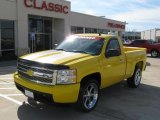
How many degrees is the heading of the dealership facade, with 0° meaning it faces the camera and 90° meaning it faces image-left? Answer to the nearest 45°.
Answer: approximately 315°

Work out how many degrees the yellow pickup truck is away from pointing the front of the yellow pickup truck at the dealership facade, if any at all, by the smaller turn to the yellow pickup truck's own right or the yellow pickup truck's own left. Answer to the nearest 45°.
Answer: approximately 135° to the yellow pickup truck's own right

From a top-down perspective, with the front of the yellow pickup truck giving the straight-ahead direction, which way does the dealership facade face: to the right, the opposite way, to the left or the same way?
to the left

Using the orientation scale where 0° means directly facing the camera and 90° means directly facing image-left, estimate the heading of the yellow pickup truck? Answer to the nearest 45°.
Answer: approximately 45°
